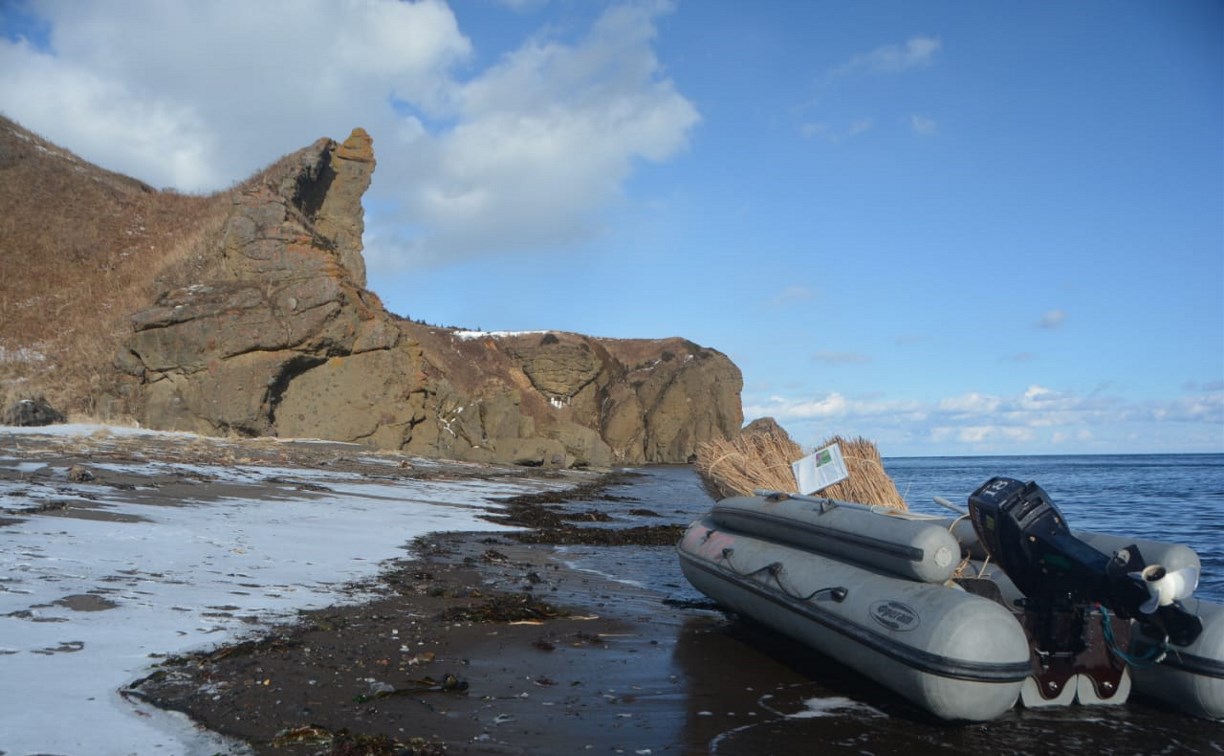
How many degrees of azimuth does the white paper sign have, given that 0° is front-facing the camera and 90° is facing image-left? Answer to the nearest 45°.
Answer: approximately 0°

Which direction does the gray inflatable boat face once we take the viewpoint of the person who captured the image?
facing away from the viewer and to the left of the viewer

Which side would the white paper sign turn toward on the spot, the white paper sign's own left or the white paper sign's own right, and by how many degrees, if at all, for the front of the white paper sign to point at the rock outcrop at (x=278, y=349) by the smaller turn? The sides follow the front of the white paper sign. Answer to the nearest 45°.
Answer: approximately 135° to the white paper sign's own right

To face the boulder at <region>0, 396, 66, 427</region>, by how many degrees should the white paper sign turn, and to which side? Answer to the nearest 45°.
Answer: approximately 90° to its right
